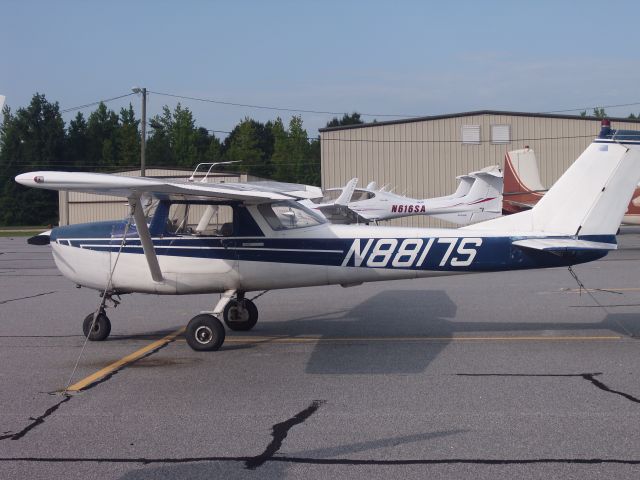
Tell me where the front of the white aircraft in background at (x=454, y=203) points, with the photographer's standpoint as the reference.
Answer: facing to the left of the viewer

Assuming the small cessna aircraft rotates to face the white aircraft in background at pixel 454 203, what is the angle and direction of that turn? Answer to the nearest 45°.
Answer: approximately 90° to its right

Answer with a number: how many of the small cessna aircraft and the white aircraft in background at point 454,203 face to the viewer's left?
2

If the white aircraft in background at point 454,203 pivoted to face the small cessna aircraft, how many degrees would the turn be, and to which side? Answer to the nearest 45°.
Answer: approximately 90° to its left

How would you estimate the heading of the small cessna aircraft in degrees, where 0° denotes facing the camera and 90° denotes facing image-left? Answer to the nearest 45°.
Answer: approximately 90°

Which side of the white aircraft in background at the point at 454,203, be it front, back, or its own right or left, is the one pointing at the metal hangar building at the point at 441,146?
right
